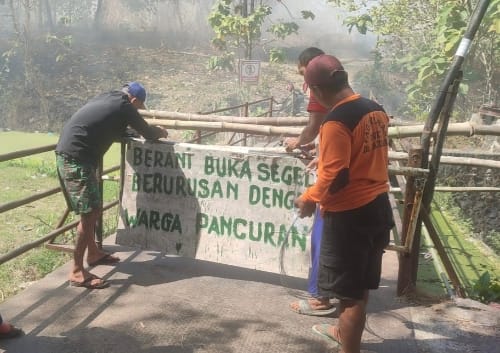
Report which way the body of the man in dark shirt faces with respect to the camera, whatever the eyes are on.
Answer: to the viewer's right

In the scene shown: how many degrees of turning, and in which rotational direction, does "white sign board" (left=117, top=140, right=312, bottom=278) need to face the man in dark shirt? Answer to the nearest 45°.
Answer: approximately 90° to its right

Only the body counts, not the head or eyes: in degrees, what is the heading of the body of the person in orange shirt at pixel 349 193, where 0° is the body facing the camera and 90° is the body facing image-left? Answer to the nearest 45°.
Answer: approximately 135°

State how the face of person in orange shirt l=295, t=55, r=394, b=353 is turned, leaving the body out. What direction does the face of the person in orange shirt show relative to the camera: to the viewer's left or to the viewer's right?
to the viewer's left

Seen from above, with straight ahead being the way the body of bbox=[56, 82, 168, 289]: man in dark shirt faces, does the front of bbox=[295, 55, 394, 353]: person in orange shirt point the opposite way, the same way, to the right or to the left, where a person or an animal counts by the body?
to the left

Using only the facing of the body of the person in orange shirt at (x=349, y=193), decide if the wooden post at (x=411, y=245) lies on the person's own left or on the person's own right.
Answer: on the person's own right

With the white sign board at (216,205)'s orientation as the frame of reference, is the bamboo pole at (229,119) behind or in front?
behind

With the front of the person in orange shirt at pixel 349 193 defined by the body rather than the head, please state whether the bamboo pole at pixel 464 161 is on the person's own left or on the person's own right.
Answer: on the person's own right

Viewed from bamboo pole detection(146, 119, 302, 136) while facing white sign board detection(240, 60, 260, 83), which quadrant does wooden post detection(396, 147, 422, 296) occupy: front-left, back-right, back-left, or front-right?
back-right
